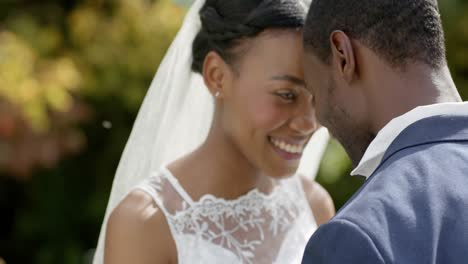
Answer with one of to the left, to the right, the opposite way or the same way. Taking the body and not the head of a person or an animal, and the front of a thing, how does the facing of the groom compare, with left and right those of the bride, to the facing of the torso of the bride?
the opposite way

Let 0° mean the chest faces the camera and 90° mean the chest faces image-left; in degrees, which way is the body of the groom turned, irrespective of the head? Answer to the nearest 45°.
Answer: approximately 135°

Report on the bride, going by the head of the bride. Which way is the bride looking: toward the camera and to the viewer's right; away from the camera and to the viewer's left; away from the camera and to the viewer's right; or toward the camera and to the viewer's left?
toward the camera and to the viewer's right

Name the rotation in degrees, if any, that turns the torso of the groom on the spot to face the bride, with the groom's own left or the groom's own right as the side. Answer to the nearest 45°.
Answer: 0° — they already face them

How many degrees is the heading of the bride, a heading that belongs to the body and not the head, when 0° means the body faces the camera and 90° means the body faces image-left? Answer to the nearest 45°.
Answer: approximately 315°
